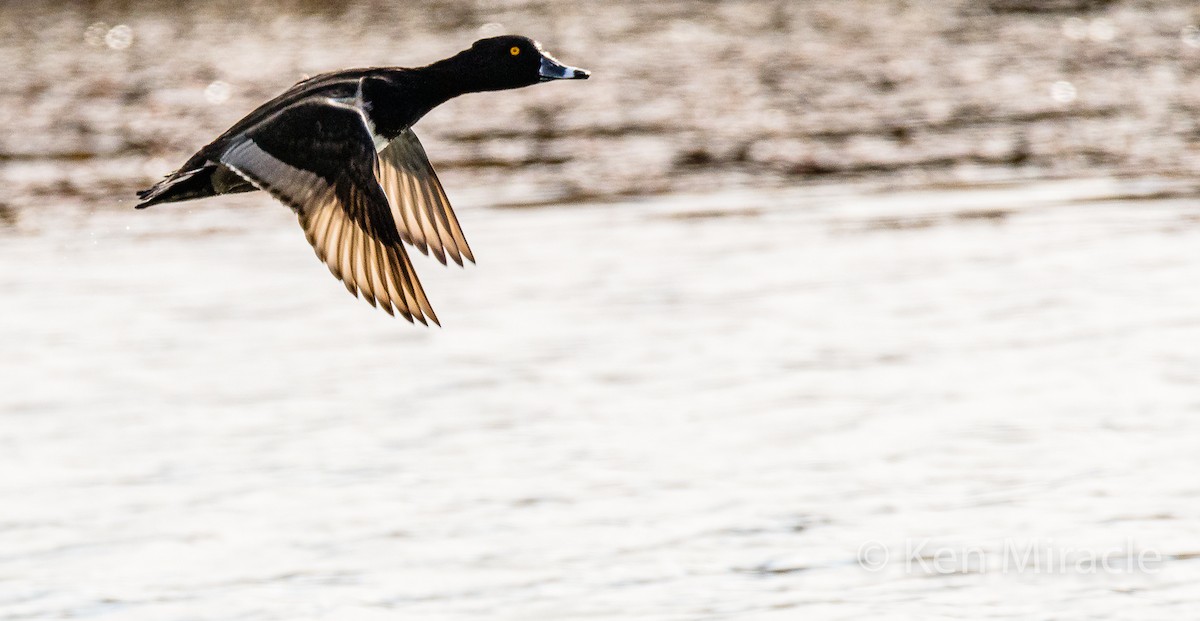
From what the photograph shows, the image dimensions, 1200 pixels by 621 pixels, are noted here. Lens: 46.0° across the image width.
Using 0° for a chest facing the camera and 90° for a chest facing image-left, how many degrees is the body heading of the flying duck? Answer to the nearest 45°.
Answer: approximately 270°
